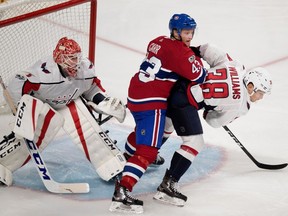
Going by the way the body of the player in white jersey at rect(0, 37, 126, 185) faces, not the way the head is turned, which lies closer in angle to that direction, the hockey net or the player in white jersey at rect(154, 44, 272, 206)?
the player in white jersey

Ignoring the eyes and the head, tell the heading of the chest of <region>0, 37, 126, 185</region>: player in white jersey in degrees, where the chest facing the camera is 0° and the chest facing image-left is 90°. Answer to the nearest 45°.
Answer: approximately 315°

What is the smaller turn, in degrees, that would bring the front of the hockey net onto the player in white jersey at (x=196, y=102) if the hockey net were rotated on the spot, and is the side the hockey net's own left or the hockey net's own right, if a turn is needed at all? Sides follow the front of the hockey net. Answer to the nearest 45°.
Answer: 0° — it already faces them

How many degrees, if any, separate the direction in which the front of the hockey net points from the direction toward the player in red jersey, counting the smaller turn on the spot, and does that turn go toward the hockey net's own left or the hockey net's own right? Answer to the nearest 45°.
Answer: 0° — it already faces them

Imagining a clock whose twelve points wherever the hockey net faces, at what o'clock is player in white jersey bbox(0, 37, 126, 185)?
The player in white jersey is roughly at 1 o'clock from the hockey net.

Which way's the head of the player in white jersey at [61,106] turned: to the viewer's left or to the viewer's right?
to the viewer's right

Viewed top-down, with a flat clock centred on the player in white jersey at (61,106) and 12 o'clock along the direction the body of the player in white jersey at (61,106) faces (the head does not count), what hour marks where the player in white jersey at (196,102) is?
the player in white jersey at (196,102) is roughly at 11 o'clock from the player in white jersey at (61,106).

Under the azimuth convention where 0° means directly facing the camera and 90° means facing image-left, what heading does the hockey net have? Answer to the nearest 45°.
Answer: approximately 315°

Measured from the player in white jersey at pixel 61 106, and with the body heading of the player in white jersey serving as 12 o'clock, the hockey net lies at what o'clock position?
The hockey net is roughly at 7 o'clock from the player in white jersey.
